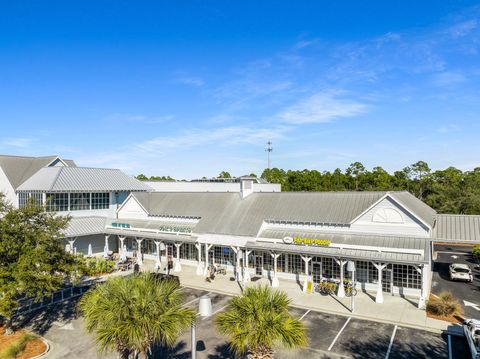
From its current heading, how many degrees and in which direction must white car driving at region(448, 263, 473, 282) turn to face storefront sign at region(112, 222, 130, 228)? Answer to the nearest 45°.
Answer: approximately 90° to its left

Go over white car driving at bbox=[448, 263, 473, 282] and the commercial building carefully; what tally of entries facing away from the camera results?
1

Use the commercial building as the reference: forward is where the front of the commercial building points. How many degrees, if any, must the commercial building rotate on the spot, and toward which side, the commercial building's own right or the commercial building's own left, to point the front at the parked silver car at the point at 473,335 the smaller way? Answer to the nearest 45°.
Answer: approximately 90° to the commercial building's own left

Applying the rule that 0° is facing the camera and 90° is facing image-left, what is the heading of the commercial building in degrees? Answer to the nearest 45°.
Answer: approximately 45°

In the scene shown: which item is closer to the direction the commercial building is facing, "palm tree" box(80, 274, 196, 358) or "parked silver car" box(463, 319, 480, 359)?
the palm tree

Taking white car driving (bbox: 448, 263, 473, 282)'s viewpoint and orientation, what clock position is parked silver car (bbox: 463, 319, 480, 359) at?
The parked silver car is roughly at 6 o'clock from the white car driving.

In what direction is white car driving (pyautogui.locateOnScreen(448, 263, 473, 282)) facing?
away from the camera

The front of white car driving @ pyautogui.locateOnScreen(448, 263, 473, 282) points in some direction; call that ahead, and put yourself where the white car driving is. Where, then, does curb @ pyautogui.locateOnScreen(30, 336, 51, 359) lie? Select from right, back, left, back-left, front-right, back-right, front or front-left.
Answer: back-left

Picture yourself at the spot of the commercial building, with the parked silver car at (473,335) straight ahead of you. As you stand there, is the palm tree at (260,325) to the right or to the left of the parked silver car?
right

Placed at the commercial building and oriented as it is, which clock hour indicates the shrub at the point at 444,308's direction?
The shrub is roughly at 9 o'clock from the commercial building.

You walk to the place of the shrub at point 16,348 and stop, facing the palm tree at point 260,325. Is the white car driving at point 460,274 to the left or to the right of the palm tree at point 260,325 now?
left

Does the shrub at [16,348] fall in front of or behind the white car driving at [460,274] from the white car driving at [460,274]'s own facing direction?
in front

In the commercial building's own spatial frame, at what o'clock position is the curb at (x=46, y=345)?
The curb is roughly at 12 o'clock from the commercial building.

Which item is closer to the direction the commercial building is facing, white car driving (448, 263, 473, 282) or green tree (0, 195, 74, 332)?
the green tree
